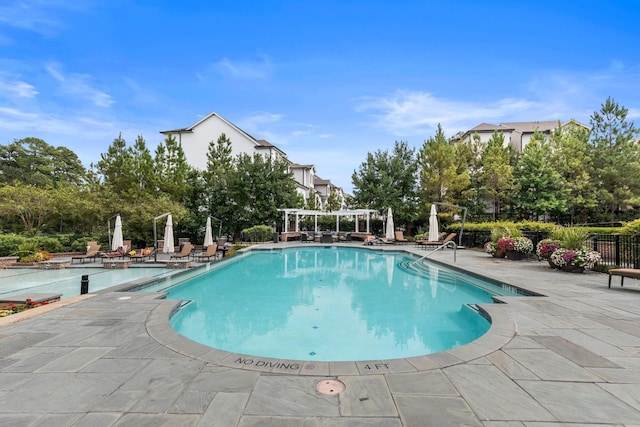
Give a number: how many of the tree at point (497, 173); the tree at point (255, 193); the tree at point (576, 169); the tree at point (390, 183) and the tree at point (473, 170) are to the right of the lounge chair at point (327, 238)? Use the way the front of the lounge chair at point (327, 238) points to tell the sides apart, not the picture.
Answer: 1

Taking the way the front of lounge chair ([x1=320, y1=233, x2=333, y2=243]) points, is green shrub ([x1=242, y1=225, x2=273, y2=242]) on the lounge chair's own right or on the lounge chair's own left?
on the lounge chair's own right

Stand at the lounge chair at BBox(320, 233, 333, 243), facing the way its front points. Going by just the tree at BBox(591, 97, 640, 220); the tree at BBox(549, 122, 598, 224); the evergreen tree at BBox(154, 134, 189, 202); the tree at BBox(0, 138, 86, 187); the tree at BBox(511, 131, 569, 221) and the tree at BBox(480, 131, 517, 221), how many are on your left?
4

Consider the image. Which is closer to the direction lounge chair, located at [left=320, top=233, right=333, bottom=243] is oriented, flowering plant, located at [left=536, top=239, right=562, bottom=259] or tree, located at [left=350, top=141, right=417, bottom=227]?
the flowering plant

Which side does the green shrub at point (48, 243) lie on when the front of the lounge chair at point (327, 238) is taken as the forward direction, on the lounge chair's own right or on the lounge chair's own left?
on the lounge chair's own right

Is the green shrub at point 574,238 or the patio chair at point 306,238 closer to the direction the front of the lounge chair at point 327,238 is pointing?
the green shrub

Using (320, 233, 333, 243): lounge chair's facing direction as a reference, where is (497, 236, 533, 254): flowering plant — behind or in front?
in front

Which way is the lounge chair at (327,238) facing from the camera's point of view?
toward the camera

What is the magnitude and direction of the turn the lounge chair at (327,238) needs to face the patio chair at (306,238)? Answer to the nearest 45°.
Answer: approximately 135° to its right

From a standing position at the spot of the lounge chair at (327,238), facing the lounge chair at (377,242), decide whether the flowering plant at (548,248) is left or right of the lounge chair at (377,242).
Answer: right

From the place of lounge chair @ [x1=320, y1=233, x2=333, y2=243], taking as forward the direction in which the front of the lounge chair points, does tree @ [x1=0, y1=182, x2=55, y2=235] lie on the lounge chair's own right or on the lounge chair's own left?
on the lounge chair's own right

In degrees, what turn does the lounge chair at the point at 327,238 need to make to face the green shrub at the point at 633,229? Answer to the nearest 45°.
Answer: approximately 45° to its left

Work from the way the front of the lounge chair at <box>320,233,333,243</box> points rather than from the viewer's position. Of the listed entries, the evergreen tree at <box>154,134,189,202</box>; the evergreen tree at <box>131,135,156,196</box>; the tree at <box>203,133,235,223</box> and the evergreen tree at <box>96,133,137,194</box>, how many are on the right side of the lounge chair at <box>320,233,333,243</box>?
4

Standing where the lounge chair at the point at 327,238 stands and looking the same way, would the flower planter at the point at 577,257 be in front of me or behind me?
in front
